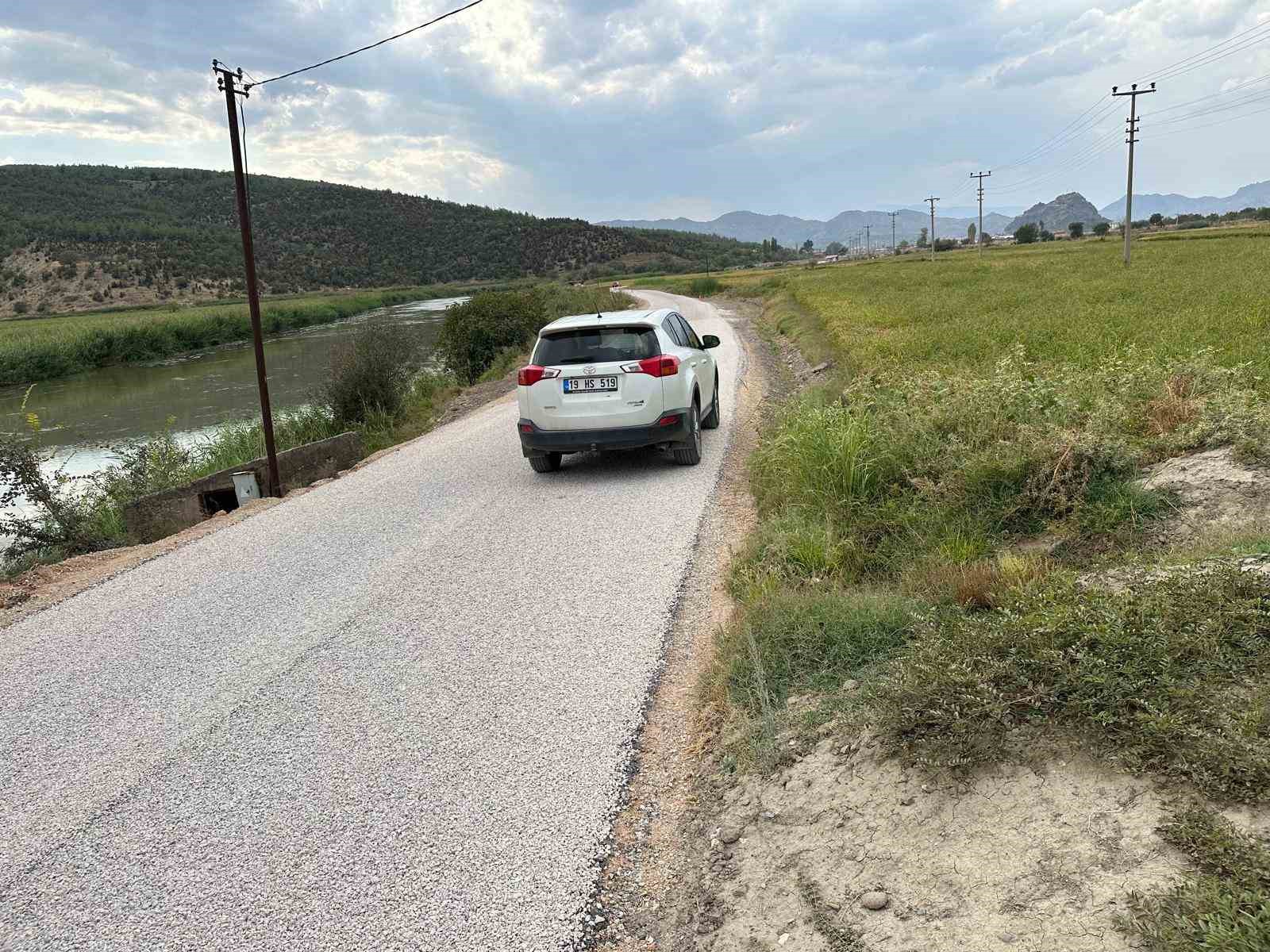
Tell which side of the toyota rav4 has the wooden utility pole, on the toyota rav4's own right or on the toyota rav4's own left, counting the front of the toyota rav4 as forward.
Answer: on the toyota rav4's own left

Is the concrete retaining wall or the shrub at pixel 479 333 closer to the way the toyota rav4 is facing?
the shrub

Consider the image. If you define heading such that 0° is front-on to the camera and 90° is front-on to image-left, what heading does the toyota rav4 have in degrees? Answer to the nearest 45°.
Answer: approximately 180°

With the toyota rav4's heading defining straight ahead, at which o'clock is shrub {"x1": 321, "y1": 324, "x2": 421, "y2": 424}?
The shrub is roughly at 11 o'clock from the toyota rav4.

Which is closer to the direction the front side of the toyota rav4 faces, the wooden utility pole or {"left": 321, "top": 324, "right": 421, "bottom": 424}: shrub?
the shrub

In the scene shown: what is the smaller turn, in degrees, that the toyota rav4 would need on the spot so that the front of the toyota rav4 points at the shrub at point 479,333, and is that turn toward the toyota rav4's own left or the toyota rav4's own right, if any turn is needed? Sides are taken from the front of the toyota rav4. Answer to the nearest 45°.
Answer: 0° — it already faces it

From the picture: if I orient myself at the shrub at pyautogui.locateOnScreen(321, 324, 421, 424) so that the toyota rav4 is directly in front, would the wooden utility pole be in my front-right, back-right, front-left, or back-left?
front-right

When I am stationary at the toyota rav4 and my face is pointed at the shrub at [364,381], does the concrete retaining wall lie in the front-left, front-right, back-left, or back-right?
front-left

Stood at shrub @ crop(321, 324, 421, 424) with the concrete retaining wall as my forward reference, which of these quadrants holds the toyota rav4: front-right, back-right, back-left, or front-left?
front-left

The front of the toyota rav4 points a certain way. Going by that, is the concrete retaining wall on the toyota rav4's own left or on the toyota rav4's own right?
on the toyota rav4's own left

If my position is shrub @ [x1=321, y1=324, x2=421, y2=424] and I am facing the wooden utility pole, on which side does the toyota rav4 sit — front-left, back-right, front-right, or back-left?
front-left
